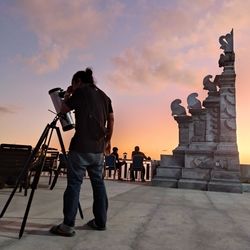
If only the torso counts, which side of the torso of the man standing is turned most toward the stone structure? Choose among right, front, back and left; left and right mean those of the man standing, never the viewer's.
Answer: right

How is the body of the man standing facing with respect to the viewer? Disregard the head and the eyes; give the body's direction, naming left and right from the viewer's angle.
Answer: facing away from the viewer and to the left of the viewer
